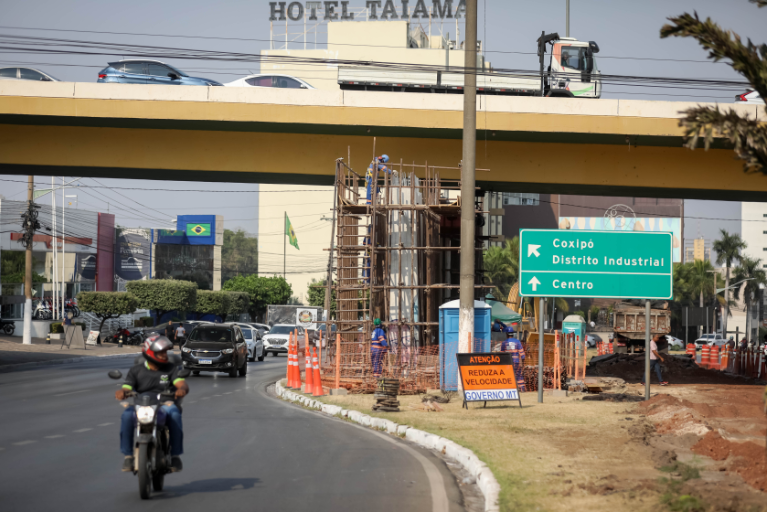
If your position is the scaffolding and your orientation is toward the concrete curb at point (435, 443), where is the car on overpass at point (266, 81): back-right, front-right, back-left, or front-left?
back-right

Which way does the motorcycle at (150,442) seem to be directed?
toward the camera

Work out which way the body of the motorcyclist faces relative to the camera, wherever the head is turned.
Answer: toward the camera

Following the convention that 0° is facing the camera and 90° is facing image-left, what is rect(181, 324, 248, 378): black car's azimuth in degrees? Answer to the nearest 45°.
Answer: approximately 45°

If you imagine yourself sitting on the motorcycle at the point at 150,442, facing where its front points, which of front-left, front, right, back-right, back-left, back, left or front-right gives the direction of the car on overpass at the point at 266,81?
back

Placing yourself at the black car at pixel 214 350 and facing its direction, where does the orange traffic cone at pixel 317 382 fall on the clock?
The orange traffic cone is roughly at 10 o'clock from the black car.

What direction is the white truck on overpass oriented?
to the viewer's right

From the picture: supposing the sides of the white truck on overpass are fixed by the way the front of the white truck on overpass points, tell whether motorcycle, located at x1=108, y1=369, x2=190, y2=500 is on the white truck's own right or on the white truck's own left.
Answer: on the white truck's own right

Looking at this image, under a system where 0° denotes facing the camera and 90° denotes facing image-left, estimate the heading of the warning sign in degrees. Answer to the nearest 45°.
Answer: approximately 0°

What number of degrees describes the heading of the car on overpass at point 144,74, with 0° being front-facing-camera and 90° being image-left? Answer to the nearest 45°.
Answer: approximately 270°

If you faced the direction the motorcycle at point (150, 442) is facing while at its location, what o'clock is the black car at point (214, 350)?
The black car is roughly at 6 o'clock from the motorcycle.
